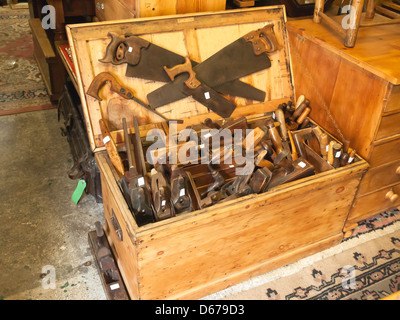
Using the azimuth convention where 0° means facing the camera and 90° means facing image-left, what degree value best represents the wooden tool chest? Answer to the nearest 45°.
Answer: approximately 315°

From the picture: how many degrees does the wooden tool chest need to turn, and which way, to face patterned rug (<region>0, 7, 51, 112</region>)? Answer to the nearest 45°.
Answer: approximately 180°

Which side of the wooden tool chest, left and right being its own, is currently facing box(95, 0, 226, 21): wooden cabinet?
back

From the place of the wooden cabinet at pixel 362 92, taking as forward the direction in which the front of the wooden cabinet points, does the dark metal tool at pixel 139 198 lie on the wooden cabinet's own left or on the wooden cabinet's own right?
on the wooden cabinet's own right

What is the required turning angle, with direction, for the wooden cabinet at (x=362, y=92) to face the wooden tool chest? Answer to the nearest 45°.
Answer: approximately 90° to its right

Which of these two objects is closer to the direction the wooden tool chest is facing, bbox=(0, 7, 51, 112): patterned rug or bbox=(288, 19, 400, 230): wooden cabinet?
the wooden cabinet

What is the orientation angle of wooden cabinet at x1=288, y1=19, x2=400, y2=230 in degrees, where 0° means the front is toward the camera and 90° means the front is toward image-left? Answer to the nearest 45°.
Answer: approximately 315°
